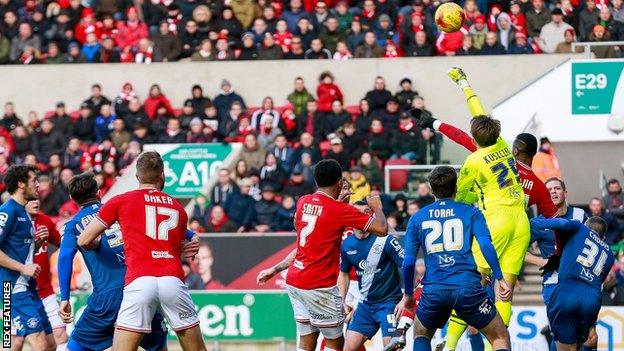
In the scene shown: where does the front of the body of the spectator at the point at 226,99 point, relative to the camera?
toward the camera

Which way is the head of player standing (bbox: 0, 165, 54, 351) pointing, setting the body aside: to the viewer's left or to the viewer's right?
to the viewer's right

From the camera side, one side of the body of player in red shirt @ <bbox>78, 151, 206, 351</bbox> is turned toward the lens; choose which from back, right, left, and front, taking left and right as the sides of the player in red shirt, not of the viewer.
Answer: back

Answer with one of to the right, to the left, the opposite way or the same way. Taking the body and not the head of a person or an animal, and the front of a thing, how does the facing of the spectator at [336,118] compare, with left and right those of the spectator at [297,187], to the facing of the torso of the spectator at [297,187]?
the same way

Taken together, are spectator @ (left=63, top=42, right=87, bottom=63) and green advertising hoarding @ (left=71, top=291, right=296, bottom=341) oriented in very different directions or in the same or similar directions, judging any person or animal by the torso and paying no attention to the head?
same or similar directions

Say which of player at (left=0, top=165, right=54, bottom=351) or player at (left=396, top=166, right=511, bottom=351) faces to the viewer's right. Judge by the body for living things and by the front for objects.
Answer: player at (left=0, top=165, right=54, bottom=351)

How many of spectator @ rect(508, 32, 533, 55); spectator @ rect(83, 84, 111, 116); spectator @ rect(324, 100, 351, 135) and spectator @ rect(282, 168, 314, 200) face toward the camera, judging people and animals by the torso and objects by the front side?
4

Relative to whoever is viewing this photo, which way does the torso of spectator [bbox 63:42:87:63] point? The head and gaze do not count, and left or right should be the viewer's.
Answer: facing the viewer

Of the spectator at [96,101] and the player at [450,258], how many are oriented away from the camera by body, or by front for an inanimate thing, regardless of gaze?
1

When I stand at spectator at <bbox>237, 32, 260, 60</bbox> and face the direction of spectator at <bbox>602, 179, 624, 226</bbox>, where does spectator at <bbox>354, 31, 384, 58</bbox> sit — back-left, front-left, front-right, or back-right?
front-left

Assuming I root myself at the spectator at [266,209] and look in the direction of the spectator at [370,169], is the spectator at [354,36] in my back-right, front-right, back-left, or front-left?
front-left

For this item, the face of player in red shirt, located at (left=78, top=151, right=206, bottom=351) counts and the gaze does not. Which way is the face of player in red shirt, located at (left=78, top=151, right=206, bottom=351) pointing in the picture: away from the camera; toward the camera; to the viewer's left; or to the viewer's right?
away from the camera

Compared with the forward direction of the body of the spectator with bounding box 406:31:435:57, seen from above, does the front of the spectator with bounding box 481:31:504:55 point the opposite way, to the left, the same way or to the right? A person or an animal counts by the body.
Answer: the same way

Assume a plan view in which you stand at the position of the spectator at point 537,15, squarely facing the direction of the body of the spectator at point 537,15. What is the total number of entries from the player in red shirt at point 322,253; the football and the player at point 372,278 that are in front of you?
3

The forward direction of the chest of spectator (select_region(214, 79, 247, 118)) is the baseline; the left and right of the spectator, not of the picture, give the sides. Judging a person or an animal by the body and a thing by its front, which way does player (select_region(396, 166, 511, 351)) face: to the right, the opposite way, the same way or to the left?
the opposite way

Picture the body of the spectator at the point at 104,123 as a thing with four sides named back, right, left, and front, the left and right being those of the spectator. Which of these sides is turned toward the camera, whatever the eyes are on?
front

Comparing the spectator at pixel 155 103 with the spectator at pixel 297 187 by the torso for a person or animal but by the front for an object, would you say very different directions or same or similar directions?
same or similar directions

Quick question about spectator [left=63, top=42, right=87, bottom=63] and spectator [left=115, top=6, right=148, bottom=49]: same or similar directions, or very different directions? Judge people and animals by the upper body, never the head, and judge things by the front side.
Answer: same or similar directions

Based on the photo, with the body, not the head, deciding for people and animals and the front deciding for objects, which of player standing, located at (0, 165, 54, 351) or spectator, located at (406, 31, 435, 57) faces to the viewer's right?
the player standing

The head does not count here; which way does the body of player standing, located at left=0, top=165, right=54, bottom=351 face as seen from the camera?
to the viewer's right
